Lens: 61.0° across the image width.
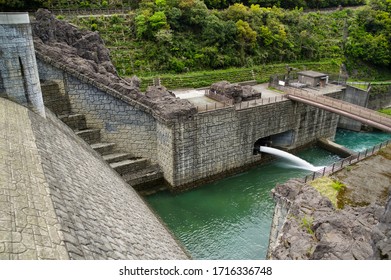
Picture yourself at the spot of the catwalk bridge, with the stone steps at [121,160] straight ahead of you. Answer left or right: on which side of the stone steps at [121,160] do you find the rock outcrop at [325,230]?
left

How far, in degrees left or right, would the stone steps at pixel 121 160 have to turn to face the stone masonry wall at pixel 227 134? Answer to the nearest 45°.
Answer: approximately 45° to its left

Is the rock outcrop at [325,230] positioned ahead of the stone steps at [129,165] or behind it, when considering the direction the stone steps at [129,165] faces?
ahead

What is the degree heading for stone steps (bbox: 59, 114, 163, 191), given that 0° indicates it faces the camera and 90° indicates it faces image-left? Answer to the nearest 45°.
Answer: approximately 315°

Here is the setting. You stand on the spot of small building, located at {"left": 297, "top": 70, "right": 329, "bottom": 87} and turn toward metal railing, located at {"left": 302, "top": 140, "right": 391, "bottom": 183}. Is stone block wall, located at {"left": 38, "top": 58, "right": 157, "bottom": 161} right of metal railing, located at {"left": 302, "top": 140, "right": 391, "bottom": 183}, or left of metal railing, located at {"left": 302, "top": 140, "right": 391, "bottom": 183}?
right

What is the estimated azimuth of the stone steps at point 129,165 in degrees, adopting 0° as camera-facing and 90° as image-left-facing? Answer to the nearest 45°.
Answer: approximately 315°

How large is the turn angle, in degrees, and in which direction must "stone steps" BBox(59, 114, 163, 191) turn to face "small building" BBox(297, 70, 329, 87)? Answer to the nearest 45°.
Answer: approximately 45° to its left
